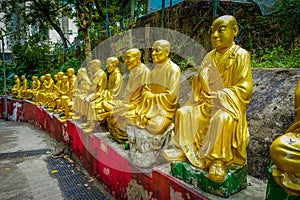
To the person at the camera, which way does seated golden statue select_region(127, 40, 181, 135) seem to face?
facing the viewer and to the left of the viewer

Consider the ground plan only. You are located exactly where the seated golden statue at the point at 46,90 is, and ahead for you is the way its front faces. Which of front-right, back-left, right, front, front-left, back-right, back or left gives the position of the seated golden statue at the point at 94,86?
front-left

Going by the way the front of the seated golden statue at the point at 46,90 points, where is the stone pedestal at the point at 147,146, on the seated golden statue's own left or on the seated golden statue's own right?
on the seated golden statue's own left

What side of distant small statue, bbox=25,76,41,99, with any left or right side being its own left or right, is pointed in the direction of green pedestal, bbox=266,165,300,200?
left

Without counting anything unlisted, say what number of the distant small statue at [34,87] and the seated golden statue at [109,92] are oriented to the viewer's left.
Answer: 2

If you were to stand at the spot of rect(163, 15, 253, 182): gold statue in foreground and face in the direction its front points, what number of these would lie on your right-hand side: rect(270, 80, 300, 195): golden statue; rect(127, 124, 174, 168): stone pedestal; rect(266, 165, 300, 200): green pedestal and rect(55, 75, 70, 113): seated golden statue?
2

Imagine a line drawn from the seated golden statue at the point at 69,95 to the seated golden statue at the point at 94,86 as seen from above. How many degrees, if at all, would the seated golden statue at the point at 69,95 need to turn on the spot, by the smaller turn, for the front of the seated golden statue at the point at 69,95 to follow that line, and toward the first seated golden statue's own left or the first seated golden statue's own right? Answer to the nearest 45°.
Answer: approximately 45° to the first seated golden statue's own left

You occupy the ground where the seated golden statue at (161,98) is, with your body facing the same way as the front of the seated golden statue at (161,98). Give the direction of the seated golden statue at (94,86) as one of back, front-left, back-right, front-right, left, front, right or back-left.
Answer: right

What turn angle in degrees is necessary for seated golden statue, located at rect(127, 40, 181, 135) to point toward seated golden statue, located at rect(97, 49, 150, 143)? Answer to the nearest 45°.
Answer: approximately 90° to its right

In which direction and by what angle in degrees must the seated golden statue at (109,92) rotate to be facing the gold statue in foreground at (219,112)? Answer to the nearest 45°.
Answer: approximately 90° to its left

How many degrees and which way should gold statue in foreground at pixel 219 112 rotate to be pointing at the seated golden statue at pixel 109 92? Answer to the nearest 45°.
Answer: approximately 90° to its right

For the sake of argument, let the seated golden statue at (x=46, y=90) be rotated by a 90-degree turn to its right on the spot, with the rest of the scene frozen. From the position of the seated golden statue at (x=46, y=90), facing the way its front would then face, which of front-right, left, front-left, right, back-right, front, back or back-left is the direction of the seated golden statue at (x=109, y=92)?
back-left
